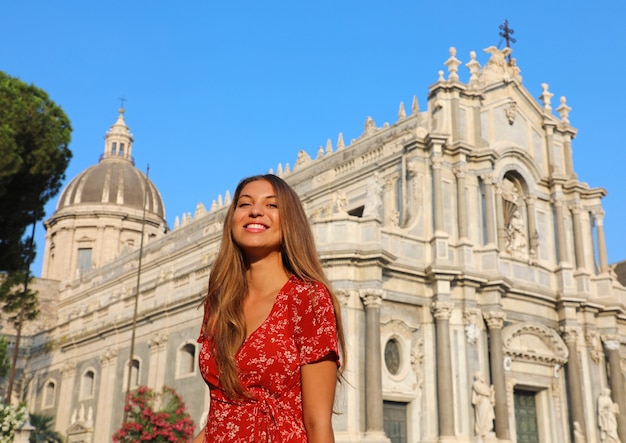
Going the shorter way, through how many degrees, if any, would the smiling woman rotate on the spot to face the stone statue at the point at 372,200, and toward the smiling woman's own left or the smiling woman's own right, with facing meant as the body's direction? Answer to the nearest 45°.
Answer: approximately 135° to the smiling woman's own right

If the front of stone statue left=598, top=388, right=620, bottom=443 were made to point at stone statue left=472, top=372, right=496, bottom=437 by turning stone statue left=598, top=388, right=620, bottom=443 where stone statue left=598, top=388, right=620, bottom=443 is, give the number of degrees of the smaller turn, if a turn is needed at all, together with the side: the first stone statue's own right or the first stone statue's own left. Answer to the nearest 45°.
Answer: approximately 90° to the first stone statue's own right

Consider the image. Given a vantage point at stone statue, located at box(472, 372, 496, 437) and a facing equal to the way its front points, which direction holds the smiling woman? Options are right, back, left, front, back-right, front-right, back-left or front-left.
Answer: front-right

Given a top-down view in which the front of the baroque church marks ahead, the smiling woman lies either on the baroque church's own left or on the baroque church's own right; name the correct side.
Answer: on the baroque church's own right

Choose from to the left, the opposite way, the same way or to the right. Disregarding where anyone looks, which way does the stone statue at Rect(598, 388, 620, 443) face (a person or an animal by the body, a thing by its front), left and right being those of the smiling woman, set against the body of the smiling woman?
to the left

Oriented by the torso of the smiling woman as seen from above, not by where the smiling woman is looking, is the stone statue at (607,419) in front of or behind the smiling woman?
behind

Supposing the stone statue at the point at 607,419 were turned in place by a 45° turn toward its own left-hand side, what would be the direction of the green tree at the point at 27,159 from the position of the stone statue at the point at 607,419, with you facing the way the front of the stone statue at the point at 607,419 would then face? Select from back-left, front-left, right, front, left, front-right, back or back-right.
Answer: back-right

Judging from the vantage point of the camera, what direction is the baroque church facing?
facing the viewer and to the right of the viewer

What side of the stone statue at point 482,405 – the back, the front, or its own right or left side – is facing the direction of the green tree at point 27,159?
right
